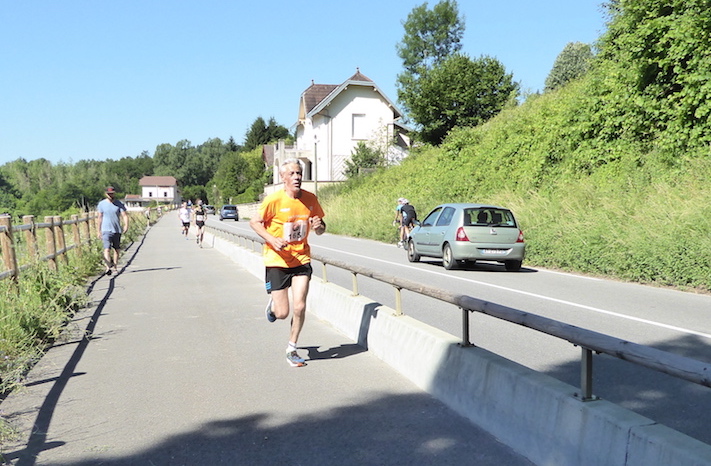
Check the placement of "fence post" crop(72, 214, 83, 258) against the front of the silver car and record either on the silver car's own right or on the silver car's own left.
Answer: on the silver car's own left

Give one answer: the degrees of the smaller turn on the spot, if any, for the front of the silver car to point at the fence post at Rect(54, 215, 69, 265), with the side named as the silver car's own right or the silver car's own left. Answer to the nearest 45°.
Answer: approximately 45° to the silver car's own left
